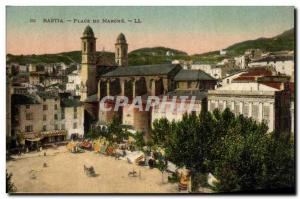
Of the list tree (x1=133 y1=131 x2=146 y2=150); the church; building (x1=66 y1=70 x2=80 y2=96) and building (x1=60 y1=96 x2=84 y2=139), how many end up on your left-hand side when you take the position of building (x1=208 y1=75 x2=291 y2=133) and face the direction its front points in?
0

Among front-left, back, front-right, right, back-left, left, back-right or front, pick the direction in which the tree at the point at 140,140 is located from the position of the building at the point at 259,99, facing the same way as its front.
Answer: front-right

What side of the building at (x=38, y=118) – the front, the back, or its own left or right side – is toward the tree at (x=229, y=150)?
left

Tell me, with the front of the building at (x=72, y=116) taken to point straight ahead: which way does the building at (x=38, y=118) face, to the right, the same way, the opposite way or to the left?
the same way

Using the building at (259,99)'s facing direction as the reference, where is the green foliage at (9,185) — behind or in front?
in front

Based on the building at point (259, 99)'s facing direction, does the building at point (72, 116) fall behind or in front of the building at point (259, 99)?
in front

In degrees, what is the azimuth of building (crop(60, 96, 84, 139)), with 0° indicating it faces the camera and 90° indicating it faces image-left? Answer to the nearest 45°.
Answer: approximately 0°

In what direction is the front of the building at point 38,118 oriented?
toward the camera

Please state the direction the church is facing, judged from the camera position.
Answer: facing away from the viewer and to the left of the viewer

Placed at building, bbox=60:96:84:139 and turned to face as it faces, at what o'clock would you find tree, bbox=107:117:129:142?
The tree is roughly at 9 o'clock from the building.

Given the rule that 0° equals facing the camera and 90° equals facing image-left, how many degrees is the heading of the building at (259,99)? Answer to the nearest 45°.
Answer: approximately 45°

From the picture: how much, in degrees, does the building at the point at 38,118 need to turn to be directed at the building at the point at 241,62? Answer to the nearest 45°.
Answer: approximately 90° to its left

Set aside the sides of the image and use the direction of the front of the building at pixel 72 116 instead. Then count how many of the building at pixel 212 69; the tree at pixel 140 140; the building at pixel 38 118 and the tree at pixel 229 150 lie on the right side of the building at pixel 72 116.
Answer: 1

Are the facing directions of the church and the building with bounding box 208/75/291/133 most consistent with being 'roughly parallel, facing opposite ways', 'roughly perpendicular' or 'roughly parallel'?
roughly perpendicular
